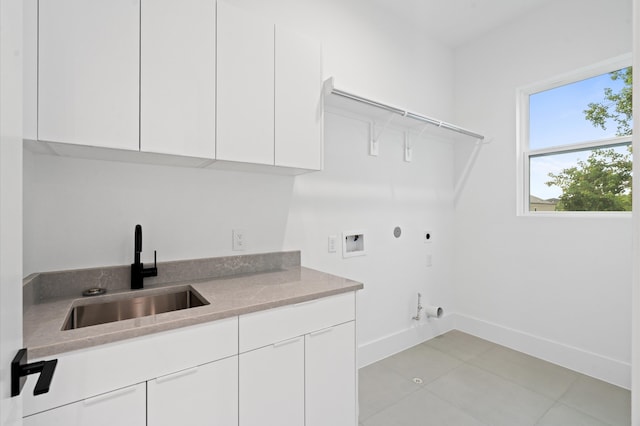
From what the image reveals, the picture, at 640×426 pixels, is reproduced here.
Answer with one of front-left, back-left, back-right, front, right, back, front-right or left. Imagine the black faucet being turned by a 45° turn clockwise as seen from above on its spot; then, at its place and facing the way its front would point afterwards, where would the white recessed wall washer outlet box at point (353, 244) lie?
back-left

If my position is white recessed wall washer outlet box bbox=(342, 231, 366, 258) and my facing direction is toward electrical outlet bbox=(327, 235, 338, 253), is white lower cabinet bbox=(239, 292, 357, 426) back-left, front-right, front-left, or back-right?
front-left

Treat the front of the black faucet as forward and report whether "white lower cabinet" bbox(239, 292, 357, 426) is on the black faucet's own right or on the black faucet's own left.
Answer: on the black faucet's own left

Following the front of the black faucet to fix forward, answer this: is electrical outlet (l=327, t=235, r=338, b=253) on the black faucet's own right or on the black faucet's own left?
on the black faucet's own left

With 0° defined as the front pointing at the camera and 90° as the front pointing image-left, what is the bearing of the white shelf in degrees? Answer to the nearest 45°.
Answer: approximately 315°

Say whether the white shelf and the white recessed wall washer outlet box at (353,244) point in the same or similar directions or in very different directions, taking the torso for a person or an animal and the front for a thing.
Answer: same or similar directions

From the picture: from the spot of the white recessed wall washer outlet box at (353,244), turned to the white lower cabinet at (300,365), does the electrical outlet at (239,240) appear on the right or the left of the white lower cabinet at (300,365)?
right

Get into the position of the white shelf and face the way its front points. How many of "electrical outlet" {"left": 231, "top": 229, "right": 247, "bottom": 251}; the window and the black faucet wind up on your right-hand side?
2

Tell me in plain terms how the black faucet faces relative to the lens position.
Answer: facing the viewer

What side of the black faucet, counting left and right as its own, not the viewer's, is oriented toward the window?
left

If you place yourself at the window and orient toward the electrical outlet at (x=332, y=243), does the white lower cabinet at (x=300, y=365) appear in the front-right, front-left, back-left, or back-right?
front-left

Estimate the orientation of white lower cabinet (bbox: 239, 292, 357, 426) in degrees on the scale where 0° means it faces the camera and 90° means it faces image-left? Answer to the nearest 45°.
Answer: approximately 315°

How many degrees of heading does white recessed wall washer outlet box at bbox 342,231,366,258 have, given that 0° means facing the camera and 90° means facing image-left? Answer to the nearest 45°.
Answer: approximately 315°

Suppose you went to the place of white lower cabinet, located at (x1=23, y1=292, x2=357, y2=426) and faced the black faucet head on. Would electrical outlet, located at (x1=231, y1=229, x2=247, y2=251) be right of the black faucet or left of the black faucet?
right

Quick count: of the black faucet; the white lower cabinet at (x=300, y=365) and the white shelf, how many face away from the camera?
0

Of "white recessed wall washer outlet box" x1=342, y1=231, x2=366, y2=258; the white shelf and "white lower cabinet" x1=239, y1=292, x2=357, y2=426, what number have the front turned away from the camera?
0
